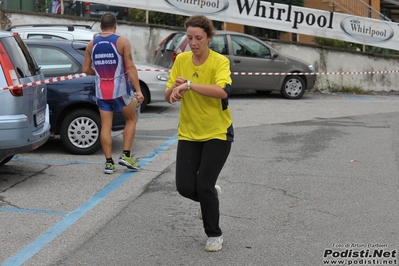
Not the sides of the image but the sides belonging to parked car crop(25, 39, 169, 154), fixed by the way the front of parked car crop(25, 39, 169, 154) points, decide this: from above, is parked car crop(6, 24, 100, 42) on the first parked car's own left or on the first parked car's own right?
on the first parked car's own right

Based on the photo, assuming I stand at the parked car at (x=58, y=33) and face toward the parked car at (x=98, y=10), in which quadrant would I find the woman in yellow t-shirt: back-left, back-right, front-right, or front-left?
back-right

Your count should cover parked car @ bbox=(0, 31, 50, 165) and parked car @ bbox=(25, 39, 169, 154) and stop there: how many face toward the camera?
0

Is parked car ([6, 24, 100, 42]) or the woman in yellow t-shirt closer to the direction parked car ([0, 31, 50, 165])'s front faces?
the parked car

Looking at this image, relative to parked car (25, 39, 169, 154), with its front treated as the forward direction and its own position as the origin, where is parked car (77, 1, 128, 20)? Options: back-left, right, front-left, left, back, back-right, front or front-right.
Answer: right

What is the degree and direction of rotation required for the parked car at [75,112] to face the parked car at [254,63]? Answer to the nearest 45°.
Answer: approximately 135° to its right

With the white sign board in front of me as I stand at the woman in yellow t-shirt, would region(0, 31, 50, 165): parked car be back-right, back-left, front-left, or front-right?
front-left

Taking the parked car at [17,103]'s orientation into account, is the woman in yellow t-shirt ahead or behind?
behind

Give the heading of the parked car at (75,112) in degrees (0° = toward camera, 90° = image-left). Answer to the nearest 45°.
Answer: approximately 90°

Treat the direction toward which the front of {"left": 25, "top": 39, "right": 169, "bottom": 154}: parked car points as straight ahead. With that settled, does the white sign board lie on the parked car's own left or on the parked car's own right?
on the parked car's own right

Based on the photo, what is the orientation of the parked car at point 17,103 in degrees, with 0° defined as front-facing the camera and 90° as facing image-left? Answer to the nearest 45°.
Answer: approximately 135°
